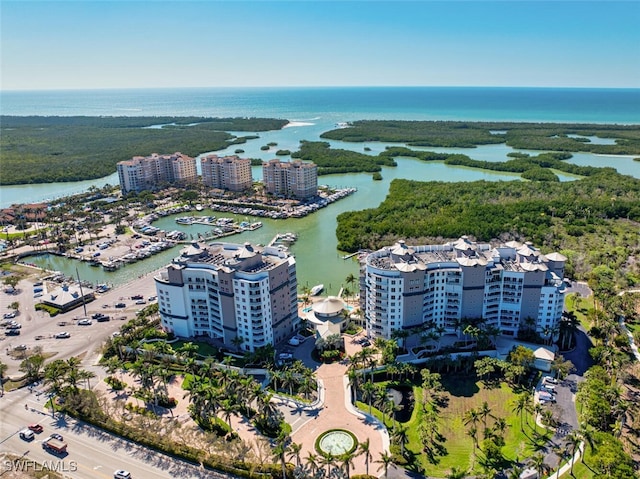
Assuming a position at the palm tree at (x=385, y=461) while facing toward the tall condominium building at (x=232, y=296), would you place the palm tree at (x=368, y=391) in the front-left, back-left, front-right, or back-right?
front-right

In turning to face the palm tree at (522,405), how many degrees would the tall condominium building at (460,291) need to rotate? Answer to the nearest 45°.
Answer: approximately 45° to its left

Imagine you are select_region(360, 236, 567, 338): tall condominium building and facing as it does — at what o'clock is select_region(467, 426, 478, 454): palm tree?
The palm tree is roughly at 12 o'clock from the tall condominium building.

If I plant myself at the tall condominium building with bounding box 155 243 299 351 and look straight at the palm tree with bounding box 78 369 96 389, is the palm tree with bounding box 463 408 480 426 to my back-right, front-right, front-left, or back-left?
back-left

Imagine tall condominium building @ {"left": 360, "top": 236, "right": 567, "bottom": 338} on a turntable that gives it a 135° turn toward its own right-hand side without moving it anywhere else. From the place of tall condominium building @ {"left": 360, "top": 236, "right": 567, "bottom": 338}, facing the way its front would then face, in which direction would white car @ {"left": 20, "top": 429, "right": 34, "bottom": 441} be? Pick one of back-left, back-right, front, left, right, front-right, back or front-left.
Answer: left

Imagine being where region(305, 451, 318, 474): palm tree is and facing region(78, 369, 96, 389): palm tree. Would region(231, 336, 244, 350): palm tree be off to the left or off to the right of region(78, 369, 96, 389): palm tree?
right

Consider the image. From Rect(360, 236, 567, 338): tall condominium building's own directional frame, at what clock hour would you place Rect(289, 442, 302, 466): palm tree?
The palm tree is roughly at 1 o'clock from the tall condominium building.

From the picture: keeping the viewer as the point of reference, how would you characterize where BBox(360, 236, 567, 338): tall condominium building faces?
facing the viewer

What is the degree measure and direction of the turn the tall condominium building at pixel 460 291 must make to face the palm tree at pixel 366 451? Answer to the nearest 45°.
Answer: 0° — it already faces it

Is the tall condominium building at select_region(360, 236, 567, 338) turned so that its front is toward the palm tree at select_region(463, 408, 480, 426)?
yes

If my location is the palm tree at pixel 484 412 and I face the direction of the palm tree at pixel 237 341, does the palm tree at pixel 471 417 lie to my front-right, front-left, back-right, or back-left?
front-left

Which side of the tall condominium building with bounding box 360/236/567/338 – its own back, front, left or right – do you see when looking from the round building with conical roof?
right

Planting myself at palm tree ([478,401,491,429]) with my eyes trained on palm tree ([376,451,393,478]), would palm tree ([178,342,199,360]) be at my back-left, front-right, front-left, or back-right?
front-right

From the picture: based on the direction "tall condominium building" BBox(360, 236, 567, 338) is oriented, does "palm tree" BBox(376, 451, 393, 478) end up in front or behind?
in front

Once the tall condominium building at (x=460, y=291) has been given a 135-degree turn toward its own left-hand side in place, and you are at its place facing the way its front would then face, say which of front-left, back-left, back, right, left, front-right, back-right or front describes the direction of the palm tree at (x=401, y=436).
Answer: back-right

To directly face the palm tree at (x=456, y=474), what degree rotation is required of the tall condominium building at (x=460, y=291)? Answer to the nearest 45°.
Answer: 0° — it already faces it

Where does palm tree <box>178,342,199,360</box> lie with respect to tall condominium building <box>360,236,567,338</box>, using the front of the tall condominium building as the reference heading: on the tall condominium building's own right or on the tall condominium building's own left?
on the tall condominium building's own right

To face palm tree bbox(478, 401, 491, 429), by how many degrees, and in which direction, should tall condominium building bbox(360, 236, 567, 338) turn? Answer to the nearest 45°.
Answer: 0° — it already faces it

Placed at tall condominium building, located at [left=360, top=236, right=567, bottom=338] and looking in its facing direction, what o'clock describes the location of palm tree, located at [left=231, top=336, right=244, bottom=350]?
The palm tree is roughly at 2 o'clock from the tall condominium building.
